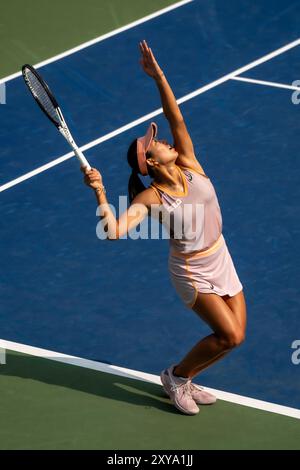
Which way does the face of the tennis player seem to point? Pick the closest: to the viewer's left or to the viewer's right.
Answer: to the viewer's right

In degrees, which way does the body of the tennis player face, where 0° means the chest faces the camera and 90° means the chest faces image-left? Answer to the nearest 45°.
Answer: approximately 315°
